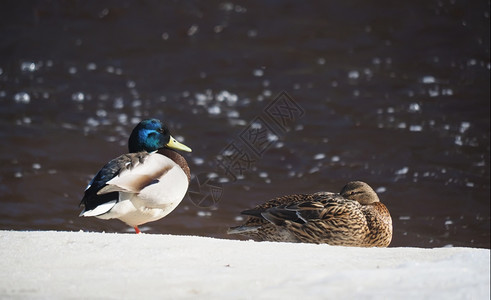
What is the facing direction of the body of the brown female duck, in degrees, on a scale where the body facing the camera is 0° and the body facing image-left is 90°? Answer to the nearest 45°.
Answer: approximately 270°

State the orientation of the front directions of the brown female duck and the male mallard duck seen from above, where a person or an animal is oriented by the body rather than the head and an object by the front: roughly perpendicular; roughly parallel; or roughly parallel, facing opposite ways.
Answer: roughly parallel

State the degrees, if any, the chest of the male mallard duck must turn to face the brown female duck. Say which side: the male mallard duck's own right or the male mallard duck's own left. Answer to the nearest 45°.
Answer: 0° — it already faces it

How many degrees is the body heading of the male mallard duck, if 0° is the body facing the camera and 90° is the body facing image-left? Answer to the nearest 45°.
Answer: approximately 270°

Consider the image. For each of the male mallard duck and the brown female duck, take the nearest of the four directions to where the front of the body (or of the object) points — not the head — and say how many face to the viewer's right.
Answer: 2

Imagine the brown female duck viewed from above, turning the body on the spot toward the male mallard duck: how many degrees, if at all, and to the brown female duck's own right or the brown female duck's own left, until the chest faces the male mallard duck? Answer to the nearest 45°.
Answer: approximately 180°
